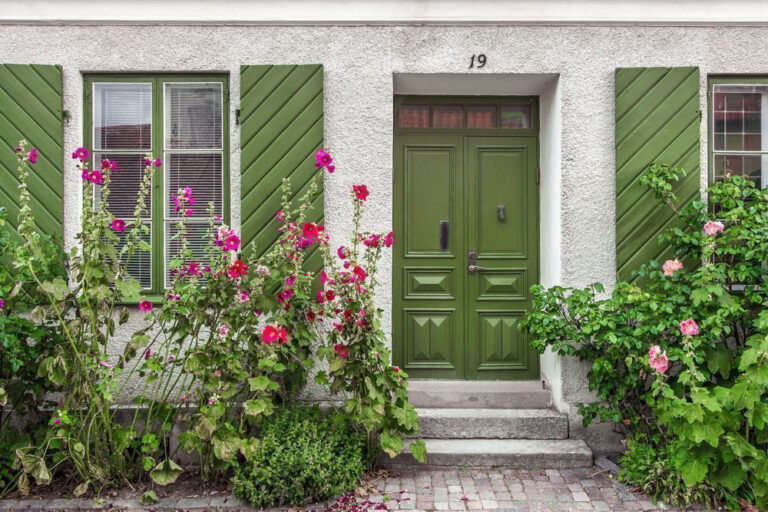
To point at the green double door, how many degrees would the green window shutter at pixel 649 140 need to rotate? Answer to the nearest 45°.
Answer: approximately 90° to its right

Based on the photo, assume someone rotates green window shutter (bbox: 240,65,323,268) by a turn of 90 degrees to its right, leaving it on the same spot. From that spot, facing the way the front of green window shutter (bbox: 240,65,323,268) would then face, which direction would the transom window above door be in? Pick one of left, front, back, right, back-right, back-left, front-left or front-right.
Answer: back

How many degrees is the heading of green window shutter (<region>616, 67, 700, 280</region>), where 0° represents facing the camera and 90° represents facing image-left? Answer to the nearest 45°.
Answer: approximately 0°

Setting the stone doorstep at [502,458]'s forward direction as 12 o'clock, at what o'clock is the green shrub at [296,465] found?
The green shrub is roughly at 2 o'clock from the stone doorstep.

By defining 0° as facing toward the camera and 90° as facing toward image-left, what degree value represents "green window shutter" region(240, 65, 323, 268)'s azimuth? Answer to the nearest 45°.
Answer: approximately 0°
